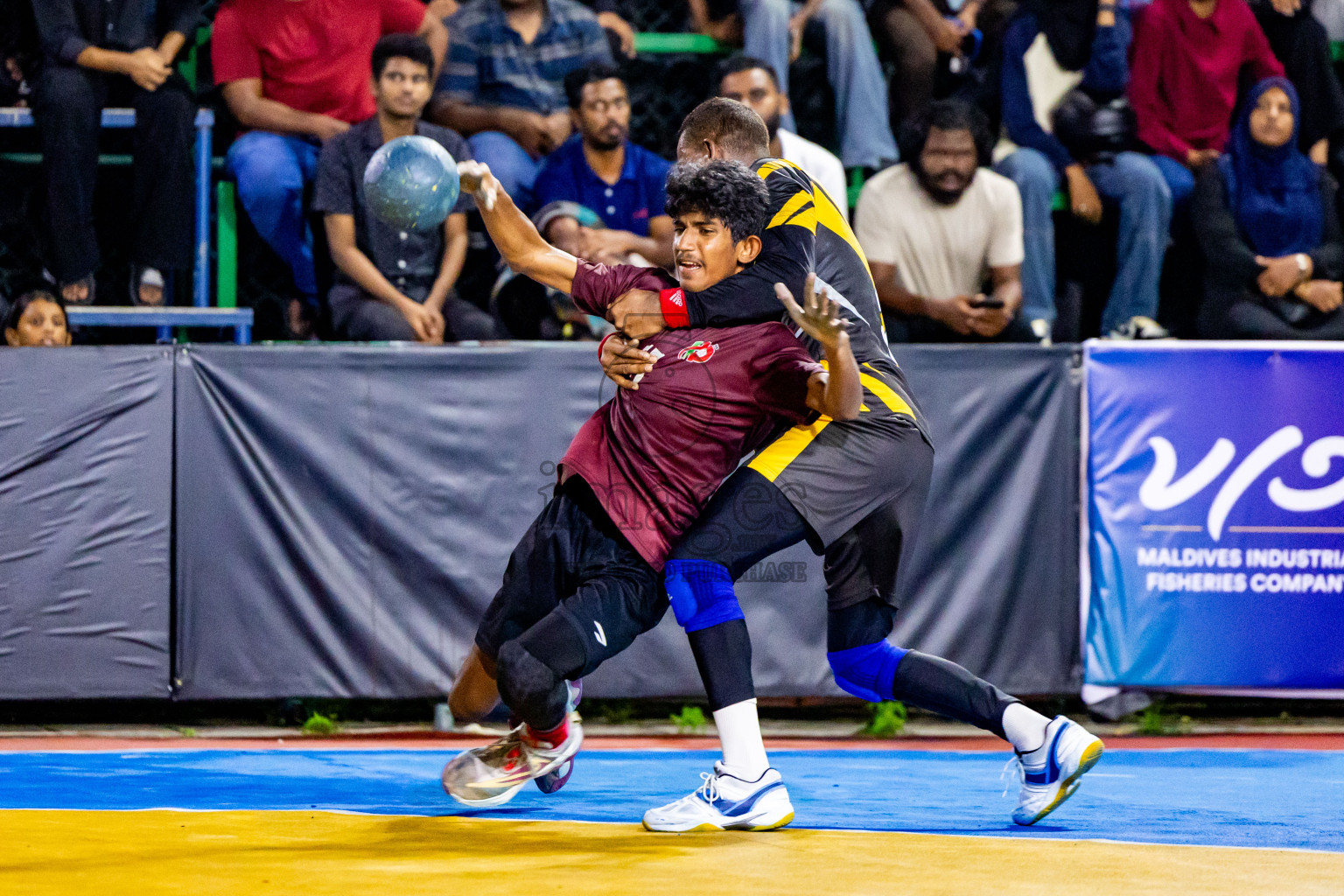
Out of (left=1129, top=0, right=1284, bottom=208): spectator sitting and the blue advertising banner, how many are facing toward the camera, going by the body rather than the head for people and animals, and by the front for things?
2

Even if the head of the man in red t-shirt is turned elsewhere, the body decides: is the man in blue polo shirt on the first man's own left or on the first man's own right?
on the first man's own left

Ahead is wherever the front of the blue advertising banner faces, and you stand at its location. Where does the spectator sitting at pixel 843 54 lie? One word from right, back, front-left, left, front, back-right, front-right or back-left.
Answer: back-right

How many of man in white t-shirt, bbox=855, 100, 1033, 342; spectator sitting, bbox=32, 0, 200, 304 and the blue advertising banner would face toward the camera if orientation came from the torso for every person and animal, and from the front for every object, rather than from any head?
3

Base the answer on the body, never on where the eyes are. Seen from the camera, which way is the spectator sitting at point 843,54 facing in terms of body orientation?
toward the camera

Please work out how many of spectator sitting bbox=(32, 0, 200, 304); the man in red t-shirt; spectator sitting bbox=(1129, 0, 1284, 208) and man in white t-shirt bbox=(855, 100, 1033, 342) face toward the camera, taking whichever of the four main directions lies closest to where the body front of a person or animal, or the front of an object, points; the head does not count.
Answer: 4

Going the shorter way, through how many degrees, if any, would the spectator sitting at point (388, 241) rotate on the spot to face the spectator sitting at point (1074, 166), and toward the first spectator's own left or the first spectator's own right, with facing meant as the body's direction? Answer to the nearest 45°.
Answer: approximately 90° to the first spectator's own left

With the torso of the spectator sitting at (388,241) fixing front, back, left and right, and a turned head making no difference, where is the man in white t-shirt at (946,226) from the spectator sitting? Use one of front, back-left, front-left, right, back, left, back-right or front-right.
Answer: left

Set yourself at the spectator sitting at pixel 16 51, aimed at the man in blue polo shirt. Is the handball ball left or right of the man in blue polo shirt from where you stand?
right

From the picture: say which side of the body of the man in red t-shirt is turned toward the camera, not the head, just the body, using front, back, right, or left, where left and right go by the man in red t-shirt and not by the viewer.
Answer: front

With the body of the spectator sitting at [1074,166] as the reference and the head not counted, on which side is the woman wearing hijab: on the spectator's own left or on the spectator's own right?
on the spectator's own left

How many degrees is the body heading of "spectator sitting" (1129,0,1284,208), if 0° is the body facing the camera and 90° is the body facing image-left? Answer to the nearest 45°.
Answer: approximately 0°

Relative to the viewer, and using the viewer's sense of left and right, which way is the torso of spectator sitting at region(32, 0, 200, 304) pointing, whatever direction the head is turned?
facing the viewer

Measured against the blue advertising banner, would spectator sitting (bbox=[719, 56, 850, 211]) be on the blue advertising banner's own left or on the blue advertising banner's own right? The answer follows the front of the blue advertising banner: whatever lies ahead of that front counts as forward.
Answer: on the blue advertising banner's own right

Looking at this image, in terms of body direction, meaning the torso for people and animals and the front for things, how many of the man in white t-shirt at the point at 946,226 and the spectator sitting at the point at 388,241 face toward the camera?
2

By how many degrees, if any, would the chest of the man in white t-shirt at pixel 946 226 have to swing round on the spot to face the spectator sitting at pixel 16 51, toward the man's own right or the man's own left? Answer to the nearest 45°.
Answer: approximately 90° to the man's own right

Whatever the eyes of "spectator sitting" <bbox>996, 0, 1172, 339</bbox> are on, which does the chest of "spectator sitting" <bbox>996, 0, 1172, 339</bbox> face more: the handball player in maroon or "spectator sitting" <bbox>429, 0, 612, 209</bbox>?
the handball player in maroon
